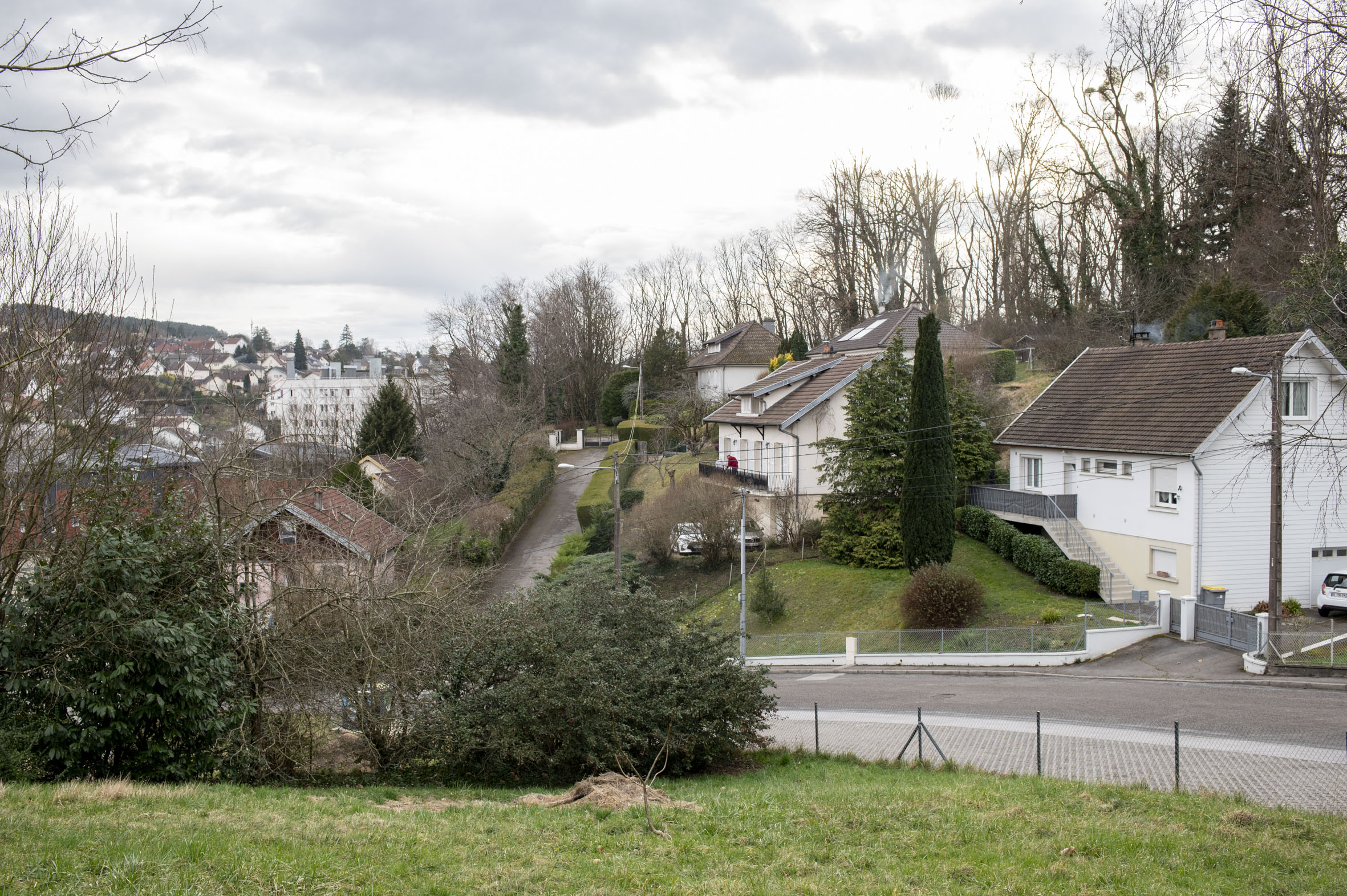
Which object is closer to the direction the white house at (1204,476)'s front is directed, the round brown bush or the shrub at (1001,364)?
the round brown bush

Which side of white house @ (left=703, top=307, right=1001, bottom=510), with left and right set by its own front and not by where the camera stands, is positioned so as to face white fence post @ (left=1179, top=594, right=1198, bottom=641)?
left

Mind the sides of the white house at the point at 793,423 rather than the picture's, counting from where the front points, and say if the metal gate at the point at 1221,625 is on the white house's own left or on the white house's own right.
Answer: on the white house's own left

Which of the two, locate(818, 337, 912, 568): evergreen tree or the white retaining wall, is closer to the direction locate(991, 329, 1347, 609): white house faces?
the white retaining wall

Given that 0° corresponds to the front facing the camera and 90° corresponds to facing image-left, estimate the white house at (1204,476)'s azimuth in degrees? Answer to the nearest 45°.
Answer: approximately 45°

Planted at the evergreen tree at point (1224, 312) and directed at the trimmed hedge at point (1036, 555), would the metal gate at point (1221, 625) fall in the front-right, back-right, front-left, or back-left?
front-left

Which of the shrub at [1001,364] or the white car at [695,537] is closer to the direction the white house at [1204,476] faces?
the white car

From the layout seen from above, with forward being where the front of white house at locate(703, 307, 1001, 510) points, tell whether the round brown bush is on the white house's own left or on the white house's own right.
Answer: on the white house's own left

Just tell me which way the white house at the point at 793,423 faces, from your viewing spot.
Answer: facing the viewer and to the left of the viewer

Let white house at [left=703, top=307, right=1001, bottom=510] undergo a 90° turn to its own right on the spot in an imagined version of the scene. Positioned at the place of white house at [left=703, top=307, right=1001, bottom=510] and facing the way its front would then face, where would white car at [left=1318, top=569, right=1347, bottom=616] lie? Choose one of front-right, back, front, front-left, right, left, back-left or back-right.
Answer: back

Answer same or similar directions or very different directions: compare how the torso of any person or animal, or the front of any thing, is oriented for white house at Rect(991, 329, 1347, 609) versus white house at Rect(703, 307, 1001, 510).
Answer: same or similar directions

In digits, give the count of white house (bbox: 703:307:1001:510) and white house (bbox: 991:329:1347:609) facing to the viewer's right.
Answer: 0
